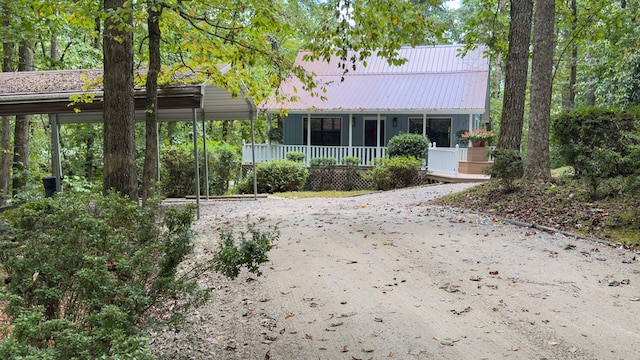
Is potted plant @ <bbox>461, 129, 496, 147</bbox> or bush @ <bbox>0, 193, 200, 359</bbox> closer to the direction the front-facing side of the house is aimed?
the bush

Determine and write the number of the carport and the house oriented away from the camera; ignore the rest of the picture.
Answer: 0

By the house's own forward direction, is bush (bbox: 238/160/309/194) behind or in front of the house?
in front

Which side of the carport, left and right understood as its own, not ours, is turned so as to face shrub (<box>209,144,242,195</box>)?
left

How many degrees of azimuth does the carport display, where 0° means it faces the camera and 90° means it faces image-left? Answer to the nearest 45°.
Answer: approximately 315°

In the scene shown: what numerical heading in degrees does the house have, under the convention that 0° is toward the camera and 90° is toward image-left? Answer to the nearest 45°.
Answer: approximately 0°

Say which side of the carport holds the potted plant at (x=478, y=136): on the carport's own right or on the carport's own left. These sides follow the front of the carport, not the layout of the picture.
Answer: on the carport's own left

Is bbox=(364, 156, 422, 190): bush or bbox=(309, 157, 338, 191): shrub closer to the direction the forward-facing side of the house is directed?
the bush

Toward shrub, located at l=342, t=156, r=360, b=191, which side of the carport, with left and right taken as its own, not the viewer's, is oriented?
left

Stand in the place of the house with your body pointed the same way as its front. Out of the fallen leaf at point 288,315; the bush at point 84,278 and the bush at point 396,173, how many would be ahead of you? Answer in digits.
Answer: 3

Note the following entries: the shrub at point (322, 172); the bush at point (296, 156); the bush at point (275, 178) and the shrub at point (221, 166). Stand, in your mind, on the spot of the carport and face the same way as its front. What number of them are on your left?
4

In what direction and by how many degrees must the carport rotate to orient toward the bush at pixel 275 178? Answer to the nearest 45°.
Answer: approximately 90° to its left
